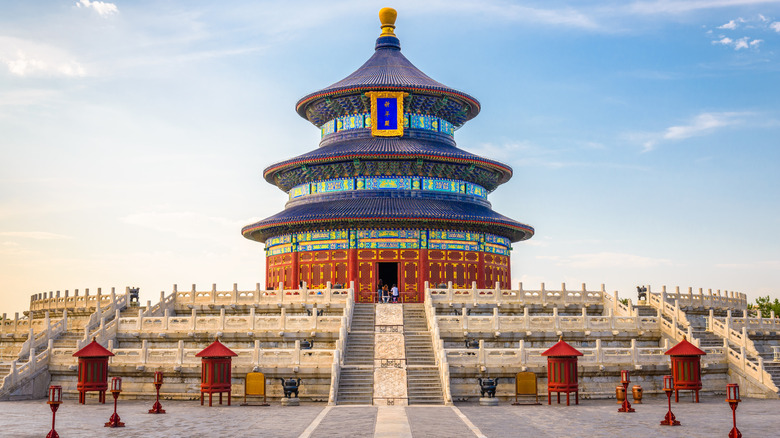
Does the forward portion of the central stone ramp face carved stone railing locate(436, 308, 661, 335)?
no

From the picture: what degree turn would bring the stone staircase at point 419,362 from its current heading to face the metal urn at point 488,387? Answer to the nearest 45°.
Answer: approximately 45° to its left

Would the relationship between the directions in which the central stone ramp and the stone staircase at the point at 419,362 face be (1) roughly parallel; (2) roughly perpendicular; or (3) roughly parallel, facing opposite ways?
roughly parallel

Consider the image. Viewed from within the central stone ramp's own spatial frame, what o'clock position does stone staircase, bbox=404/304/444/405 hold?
The stone staircase is roughly at 9 o'clock from the central stone ramp.

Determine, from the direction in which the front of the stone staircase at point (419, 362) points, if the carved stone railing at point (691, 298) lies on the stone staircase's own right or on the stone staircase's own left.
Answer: on the stone staircase's own left

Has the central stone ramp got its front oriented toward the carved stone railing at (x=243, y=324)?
no

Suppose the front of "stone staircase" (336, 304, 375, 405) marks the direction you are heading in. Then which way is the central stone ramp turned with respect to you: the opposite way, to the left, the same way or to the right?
the same way

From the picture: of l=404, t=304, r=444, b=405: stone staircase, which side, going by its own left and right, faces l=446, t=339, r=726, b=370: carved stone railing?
left

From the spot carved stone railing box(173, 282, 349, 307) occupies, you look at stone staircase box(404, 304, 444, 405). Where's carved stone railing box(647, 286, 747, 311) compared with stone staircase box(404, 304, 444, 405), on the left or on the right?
left

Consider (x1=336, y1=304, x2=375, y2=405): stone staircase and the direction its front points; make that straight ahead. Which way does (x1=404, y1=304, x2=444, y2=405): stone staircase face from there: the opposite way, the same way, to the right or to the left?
the same way

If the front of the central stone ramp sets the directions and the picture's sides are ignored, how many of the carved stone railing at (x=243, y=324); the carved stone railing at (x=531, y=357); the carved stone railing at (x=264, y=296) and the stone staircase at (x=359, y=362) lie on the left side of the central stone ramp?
1

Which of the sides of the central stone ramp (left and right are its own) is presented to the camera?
front

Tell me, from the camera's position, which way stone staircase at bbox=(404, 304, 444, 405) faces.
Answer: facing the viewer

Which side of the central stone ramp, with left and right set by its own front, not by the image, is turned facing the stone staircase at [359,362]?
right

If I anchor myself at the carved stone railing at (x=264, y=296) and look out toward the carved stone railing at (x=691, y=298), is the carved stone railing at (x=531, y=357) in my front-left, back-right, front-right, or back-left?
front-right

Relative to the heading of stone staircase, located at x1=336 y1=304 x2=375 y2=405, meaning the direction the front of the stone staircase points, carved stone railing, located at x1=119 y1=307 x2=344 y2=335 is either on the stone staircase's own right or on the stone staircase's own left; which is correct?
on the stone staircase's own right

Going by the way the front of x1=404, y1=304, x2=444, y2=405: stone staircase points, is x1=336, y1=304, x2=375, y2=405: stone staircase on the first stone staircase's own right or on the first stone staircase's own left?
on the first stone staircase's own right

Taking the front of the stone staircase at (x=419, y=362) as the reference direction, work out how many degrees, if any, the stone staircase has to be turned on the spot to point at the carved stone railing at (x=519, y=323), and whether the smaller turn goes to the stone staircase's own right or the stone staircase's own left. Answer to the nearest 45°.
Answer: approximately 135° to the stone staircase's own left

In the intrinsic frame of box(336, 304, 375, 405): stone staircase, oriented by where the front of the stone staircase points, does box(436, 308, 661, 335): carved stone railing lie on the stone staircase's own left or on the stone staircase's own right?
on the stone staircase's own left
